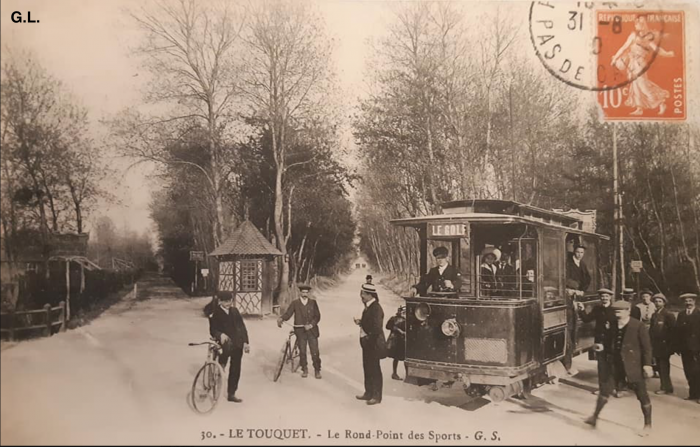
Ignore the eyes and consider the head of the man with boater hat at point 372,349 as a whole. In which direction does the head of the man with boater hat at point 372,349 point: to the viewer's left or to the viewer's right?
to the viewer's left

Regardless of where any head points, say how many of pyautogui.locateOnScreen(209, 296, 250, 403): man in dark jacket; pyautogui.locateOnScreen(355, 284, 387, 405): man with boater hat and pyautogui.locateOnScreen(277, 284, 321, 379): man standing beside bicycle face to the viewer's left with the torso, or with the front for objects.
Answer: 1

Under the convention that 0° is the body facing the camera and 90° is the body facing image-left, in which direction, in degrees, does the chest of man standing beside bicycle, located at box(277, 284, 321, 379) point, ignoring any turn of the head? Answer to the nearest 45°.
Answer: approximately 0°

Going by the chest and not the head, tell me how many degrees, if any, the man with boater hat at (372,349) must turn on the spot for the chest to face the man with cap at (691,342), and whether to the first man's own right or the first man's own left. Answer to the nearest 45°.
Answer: approximately 180°

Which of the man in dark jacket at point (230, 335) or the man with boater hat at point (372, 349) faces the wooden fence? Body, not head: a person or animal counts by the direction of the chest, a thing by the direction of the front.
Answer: the man with boater hat

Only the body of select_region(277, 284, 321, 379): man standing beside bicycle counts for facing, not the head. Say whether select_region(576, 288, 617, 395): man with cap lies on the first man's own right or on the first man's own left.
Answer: on the first man's own left

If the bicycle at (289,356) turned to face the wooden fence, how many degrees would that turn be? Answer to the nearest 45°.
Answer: approximately 45° to its right

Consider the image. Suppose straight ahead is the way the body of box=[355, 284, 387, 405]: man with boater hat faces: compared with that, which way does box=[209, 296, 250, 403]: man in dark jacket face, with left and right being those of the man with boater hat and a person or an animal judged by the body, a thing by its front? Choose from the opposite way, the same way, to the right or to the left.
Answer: to the left

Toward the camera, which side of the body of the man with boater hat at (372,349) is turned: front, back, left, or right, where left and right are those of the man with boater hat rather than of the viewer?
left
